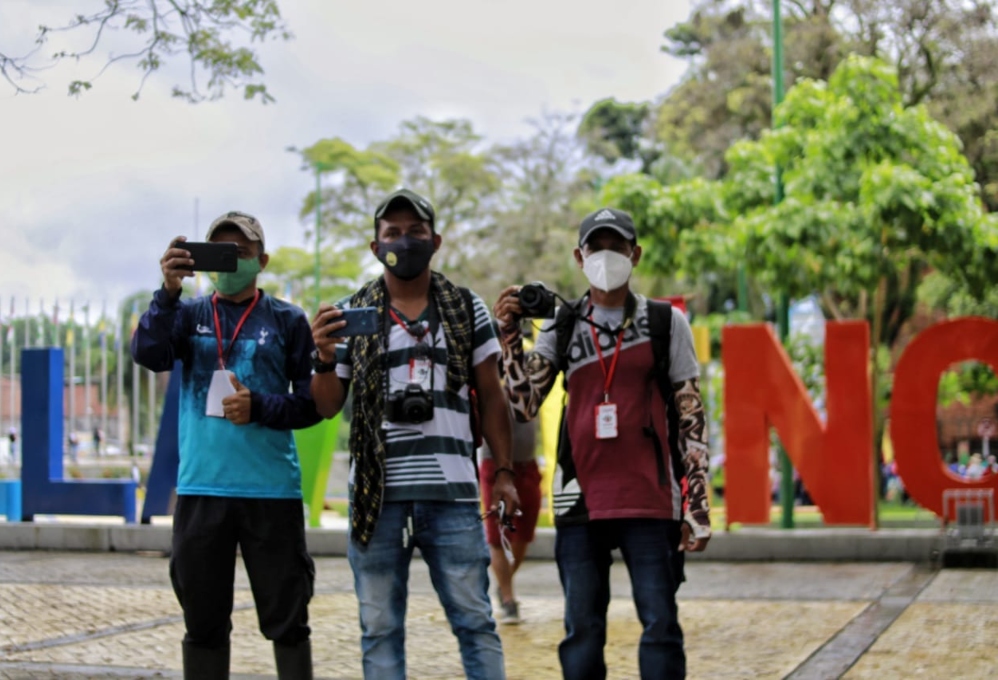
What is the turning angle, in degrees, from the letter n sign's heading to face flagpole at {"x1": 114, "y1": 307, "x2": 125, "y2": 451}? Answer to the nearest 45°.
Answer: approximately 90° to its right

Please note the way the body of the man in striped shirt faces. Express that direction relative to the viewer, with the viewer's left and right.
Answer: facing the viewer

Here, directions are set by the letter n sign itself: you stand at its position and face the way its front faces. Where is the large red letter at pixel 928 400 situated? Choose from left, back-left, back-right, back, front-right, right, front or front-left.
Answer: left

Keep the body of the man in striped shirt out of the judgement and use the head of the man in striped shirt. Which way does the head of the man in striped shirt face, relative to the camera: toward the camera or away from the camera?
toward the camera

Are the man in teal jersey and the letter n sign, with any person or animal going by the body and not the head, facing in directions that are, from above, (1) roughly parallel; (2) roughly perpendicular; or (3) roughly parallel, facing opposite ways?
roughly parallel

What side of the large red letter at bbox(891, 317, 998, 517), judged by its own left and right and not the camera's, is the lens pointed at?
front

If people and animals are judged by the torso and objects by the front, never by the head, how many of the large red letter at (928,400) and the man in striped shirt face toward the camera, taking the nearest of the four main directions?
2

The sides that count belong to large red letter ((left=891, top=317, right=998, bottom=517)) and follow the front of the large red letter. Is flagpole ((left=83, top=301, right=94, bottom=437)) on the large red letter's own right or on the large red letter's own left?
on the large red letter's own right

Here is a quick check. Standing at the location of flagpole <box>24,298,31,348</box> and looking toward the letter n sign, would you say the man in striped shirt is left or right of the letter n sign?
right

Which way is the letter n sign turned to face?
toward the camera

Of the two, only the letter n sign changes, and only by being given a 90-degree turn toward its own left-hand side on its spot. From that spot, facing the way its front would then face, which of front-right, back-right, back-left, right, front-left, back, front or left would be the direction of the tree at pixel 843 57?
left

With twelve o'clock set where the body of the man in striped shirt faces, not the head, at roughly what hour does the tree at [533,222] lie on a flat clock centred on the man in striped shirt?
The tree is roughly at 6 o'clock from the man in striped shirt.

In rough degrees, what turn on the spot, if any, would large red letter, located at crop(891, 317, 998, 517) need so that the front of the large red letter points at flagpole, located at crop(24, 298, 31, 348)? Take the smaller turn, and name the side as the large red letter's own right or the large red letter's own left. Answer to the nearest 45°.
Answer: approximately 90° to the large red letter's own right

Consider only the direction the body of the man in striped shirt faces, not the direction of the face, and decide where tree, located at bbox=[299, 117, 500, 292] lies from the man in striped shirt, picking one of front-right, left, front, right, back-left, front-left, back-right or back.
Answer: back

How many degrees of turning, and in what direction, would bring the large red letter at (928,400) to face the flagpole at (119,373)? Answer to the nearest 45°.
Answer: approximately 90° to its right

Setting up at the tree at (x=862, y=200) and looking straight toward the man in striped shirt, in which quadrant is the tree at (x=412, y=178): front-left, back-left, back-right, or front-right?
back-right

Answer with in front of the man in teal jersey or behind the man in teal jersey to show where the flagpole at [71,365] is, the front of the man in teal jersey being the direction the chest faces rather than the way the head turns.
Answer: behind

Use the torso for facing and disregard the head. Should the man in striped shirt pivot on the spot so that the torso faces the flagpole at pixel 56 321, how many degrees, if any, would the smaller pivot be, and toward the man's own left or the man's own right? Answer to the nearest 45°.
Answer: approximately 180°

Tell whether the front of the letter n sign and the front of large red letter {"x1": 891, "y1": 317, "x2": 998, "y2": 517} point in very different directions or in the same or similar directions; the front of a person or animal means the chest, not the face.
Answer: same or similar directions
